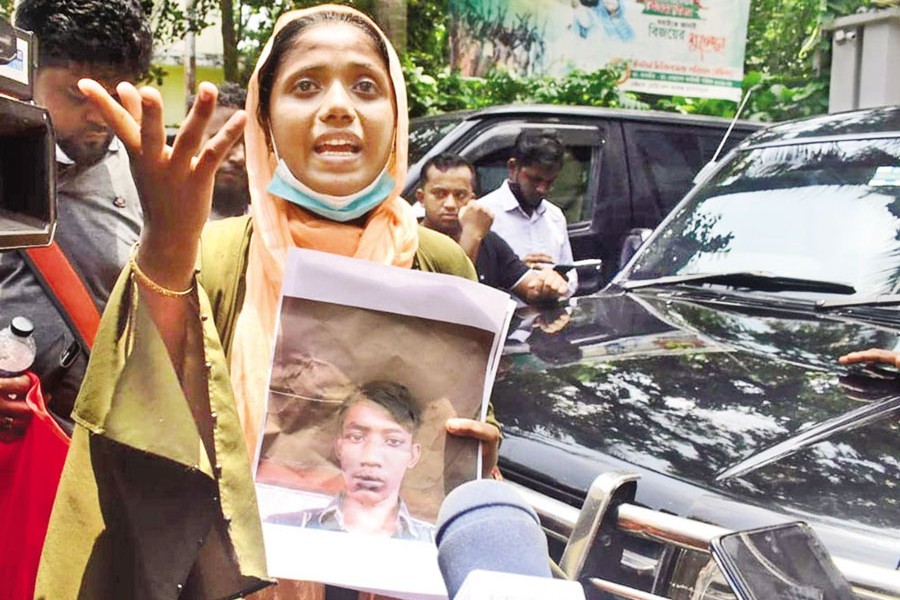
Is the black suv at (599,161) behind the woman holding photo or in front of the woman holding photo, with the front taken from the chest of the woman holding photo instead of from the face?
behind

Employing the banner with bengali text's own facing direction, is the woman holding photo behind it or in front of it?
in front

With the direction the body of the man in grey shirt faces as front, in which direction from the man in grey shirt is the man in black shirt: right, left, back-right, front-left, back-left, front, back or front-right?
left

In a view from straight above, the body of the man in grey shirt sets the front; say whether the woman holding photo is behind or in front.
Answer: in front

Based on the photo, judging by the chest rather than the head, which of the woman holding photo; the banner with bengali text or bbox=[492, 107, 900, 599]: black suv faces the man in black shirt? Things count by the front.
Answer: the banner with bengali text

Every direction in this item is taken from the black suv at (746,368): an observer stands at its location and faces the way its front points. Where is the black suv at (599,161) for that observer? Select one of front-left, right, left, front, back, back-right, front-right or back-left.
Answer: back-right

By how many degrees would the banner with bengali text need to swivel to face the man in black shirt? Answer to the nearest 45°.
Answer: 0° — it already faces them

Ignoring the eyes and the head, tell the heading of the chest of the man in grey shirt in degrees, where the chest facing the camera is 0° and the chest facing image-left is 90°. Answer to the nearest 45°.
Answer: approximately 315°

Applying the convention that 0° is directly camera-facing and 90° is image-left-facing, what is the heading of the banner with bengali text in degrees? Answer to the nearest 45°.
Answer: approximately 0°

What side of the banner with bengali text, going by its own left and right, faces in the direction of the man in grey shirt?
front

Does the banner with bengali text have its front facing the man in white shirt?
yes

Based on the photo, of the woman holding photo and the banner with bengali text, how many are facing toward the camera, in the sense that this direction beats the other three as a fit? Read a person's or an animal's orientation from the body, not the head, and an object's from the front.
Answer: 2

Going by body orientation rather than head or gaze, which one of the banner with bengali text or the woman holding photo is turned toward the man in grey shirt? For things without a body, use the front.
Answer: the banner with bengali text

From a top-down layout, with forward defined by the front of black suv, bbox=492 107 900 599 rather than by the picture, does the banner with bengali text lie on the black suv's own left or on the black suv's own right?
on the black suv's own right
